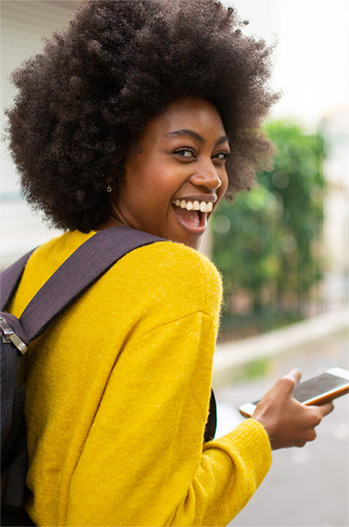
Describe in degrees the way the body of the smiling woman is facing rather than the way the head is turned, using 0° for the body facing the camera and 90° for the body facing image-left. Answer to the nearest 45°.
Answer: approximately 225°

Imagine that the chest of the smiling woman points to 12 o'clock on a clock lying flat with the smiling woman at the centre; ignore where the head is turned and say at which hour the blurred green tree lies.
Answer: The blurred green tree is roughly at 11 o'clock from the smiling woman.

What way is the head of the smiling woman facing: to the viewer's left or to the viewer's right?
to the viewer's right
